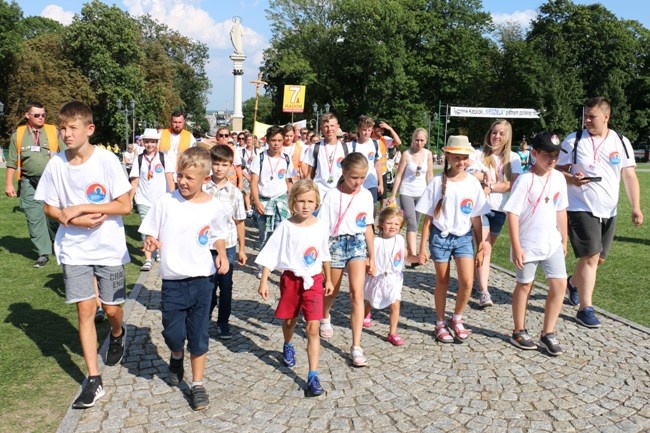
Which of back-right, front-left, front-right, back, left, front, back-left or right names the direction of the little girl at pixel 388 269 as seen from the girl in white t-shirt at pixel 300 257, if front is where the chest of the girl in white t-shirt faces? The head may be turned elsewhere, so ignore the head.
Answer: back-left

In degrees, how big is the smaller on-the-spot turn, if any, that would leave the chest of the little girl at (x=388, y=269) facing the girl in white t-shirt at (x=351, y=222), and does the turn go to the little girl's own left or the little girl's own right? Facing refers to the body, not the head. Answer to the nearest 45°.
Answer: approximately 45° to the little girl's own right

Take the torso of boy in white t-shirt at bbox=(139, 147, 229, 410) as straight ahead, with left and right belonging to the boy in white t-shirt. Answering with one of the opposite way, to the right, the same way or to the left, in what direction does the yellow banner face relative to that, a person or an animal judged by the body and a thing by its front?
the same way

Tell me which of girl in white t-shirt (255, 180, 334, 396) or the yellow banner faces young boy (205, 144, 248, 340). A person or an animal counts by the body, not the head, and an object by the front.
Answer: the yellow banner

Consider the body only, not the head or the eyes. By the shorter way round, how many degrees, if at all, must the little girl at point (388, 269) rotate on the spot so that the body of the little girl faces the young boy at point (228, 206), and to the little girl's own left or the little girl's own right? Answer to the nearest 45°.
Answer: approximately 90° to the little girl's own right

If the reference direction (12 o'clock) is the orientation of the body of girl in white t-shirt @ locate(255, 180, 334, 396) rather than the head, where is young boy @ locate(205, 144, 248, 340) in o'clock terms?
The young boy is roughly at 5 o'clock from the girl in white t-shirt.

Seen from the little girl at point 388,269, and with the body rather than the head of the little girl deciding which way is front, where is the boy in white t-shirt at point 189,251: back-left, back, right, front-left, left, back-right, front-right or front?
front-right

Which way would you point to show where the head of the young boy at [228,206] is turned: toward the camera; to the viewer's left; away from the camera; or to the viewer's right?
toward the camera

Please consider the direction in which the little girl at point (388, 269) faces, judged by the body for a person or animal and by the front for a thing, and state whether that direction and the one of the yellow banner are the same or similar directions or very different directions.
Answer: same or similar directions

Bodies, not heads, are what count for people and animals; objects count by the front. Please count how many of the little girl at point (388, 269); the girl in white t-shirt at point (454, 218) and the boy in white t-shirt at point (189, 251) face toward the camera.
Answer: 3

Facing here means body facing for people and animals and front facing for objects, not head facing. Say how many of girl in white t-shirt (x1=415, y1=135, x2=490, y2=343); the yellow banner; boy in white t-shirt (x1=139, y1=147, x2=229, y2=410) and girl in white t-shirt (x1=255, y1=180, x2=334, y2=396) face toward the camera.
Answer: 4

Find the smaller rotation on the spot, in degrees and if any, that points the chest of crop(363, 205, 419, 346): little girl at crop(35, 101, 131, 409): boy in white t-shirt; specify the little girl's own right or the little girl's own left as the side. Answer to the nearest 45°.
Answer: approximately 45° to the little girl's own right

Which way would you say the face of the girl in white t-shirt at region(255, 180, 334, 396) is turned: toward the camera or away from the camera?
toward the camera

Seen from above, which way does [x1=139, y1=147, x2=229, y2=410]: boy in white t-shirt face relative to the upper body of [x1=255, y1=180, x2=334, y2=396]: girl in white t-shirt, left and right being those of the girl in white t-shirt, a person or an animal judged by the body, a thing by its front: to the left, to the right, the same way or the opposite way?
the same way

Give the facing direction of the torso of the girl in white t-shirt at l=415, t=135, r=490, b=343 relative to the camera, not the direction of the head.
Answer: toward the camera

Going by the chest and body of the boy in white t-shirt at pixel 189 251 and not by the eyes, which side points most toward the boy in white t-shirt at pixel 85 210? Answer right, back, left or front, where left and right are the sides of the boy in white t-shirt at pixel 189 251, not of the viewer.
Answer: right

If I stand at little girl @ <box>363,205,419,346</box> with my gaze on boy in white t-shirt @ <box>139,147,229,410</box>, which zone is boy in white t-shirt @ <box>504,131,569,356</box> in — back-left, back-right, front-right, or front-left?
back-left

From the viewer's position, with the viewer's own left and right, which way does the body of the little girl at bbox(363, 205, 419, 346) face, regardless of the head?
facing the viewer

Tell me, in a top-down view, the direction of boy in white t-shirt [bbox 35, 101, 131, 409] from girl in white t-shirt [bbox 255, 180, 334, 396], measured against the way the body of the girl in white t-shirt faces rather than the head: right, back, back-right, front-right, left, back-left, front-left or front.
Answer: right

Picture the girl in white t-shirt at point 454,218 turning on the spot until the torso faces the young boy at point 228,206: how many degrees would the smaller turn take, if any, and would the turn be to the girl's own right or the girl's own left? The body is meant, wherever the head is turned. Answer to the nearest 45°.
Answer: approximately 90° to the girl's own right

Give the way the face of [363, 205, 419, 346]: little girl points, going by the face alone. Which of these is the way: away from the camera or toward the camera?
toward the camera

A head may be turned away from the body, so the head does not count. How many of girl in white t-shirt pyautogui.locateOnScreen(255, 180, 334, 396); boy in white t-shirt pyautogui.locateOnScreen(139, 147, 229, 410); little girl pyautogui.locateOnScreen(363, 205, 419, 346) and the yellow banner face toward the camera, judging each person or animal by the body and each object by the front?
4

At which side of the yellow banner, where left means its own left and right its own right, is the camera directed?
front

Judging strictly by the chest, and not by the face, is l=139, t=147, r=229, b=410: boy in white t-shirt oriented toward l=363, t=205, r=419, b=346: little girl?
no
